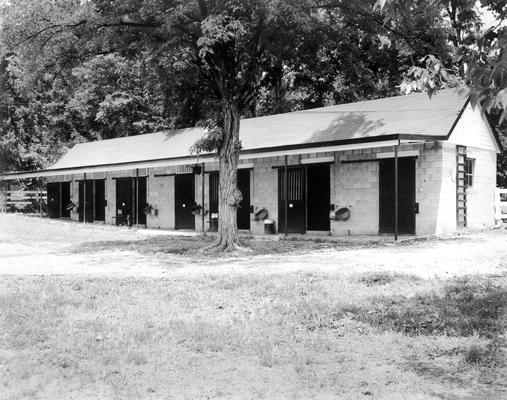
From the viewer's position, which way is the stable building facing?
facing the viewer and to the left of the viewer

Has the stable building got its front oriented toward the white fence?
no
